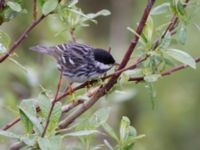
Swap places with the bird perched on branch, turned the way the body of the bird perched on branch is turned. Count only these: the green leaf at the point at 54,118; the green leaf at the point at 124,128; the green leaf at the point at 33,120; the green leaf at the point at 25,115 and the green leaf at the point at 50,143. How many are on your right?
5

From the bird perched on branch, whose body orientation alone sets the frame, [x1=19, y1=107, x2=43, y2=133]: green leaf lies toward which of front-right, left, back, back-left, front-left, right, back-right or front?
right

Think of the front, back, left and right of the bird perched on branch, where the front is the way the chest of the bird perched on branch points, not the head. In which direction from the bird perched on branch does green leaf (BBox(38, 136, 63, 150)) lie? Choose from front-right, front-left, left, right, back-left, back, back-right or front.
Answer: right

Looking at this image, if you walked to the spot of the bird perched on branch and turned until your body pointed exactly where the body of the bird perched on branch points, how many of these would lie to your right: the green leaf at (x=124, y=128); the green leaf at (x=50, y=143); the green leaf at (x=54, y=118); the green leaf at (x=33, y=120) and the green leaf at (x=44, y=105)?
5

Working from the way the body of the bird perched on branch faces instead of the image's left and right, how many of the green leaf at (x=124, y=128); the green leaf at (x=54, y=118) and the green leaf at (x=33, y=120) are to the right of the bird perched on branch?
3

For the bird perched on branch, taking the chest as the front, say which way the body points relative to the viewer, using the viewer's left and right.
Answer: facing to the right of the viewer
